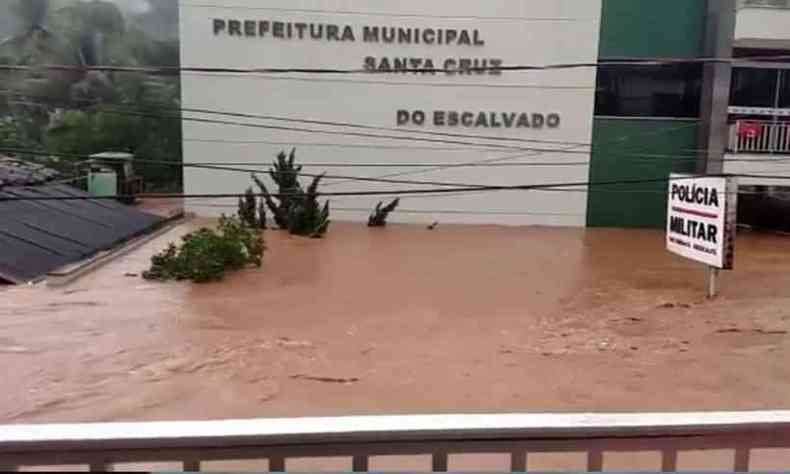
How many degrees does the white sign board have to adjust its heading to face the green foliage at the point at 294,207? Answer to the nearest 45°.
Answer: approximately 45° to its right

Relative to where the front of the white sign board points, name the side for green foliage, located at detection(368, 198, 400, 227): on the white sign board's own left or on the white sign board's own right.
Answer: on the white sign board's own right

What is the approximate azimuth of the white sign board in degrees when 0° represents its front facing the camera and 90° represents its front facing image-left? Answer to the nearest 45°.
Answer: approximately 45°

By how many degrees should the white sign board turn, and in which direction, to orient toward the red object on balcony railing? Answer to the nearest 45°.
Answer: approximately 135° to its right

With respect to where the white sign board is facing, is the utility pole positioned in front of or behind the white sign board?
behind

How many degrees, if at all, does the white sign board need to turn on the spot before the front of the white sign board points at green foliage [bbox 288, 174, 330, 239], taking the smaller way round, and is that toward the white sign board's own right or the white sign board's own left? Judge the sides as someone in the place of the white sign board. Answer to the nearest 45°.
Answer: approximately 45° to the white sign board's own right

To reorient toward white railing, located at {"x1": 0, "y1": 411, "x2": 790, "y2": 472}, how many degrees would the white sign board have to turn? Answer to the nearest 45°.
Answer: approximately 45° to its left

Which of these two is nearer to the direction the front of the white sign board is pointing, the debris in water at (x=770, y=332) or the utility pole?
the debris in water

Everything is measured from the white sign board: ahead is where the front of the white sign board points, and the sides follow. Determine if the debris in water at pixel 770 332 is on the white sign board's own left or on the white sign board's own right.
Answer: on the white sign board's own left

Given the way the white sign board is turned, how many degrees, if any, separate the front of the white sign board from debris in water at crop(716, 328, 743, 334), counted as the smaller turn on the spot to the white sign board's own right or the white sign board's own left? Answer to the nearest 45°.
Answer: approximately 45° to the white sign board's own left
